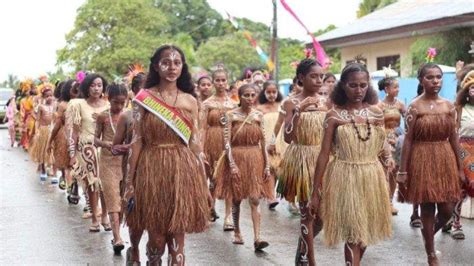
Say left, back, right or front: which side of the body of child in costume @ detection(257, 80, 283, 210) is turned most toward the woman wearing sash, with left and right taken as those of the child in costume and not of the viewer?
front

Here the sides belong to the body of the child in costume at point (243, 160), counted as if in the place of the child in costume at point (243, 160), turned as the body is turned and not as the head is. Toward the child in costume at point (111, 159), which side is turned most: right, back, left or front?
right

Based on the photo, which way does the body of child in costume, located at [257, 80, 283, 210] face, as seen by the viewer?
toward the camera

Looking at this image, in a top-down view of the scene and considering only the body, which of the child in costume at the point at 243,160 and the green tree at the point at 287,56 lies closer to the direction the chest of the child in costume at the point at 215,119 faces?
the child in costume

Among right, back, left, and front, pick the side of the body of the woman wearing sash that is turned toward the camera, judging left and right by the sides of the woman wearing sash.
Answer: front

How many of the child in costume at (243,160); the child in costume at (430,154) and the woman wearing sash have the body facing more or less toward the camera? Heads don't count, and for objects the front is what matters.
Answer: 3

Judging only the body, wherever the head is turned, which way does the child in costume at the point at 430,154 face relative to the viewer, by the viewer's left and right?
facing the viewer
